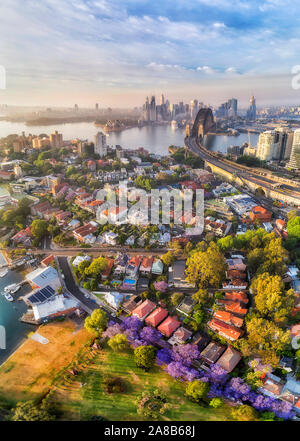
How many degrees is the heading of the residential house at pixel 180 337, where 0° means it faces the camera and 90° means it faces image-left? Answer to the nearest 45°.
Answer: approximately 45°

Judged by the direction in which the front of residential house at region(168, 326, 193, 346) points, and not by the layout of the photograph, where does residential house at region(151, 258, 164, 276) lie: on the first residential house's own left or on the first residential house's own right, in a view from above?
on the first residential house's own right

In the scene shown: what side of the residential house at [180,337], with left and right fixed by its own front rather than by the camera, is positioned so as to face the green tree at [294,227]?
back

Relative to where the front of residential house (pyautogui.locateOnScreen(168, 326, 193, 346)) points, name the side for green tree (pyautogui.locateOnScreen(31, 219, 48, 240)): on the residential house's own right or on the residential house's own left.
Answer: on the residential house's own right

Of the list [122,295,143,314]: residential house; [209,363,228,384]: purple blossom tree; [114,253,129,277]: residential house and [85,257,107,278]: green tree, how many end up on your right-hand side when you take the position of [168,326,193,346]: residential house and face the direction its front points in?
3

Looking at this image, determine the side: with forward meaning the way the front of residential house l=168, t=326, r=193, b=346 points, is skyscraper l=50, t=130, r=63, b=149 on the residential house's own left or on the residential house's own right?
on the residential house's own right

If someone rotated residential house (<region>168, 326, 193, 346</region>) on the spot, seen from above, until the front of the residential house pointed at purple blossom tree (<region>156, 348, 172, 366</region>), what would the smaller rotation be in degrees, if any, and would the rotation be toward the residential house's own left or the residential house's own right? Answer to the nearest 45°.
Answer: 0° — it already faces it

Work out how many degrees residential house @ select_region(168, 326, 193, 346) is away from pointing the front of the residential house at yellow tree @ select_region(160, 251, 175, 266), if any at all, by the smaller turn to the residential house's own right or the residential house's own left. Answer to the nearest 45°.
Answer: approximately 135° to the residential house's own right

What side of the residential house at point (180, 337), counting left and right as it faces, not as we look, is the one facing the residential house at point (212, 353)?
left

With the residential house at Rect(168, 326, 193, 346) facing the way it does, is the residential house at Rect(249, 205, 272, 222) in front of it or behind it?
behind

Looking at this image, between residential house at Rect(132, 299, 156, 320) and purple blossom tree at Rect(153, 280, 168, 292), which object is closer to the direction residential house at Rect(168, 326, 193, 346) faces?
the residential house

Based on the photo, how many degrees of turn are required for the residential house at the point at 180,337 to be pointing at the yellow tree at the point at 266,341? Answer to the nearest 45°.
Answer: approximately 135° to its left
